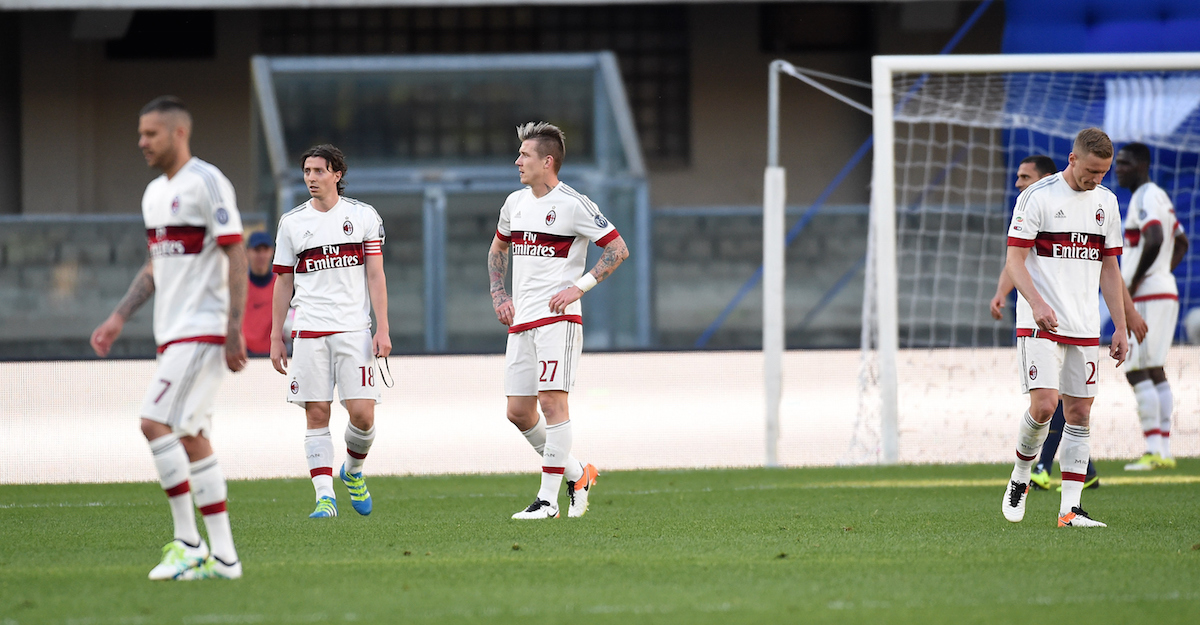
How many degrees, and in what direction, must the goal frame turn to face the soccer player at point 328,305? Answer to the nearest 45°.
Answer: approximately 45° to its right

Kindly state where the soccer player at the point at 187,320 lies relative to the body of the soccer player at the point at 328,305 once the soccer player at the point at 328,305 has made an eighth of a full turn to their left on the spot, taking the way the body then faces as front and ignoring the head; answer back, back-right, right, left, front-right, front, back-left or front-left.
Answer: front-right

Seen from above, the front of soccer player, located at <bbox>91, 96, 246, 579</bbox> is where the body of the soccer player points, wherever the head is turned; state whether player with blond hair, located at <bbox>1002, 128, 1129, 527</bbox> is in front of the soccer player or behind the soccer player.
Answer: behind

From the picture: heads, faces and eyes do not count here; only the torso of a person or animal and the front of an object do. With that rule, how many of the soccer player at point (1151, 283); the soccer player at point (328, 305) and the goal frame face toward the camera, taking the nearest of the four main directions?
2

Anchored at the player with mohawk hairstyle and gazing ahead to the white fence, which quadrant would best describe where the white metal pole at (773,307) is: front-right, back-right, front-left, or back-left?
front-right

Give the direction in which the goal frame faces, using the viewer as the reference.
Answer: facing the viewer

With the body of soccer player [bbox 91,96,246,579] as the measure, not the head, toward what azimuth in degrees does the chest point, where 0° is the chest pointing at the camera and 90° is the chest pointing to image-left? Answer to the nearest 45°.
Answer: approximately 45°

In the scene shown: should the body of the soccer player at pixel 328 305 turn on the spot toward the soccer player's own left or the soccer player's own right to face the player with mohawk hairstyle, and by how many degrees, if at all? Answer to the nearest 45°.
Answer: approximately 90° to the soccer player's own left

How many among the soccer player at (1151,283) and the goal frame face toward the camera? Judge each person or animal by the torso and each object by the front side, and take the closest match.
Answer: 1

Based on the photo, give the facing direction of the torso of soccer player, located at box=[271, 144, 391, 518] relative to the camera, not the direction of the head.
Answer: toward the camera

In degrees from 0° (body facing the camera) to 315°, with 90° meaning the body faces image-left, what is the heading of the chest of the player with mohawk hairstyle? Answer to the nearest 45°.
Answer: approximately 45°
